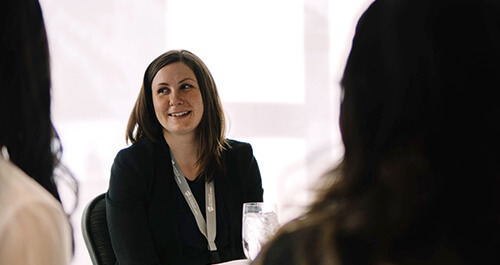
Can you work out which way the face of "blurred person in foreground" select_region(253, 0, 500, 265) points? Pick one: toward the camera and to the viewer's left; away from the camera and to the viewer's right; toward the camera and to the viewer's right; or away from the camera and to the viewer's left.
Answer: away from the camera and to the viewer's left

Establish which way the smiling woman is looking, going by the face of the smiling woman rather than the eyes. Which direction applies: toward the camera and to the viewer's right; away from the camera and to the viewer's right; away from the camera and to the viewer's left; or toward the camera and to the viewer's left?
toward the camera and to the viewer's right

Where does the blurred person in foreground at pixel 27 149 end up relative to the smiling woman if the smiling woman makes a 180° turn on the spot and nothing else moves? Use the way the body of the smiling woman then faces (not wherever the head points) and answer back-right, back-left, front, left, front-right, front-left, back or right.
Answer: back-left

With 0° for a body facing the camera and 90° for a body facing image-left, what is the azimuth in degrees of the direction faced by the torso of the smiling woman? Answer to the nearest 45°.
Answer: approximately 315°

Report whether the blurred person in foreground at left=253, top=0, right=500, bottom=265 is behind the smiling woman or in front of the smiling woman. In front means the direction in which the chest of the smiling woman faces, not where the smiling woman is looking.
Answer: in front
